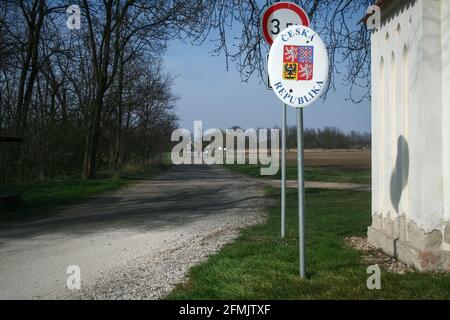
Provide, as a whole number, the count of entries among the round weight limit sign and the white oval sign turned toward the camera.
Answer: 2

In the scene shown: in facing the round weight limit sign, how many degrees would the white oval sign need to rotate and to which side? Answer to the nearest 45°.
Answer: approximately 180°

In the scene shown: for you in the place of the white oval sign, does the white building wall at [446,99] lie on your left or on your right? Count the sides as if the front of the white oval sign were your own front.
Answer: on your left

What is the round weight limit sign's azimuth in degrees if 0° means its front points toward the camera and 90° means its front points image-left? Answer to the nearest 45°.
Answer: approximately 0°

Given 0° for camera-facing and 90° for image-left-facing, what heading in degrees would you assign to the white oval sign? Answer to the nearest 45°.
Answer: approximately 0°
